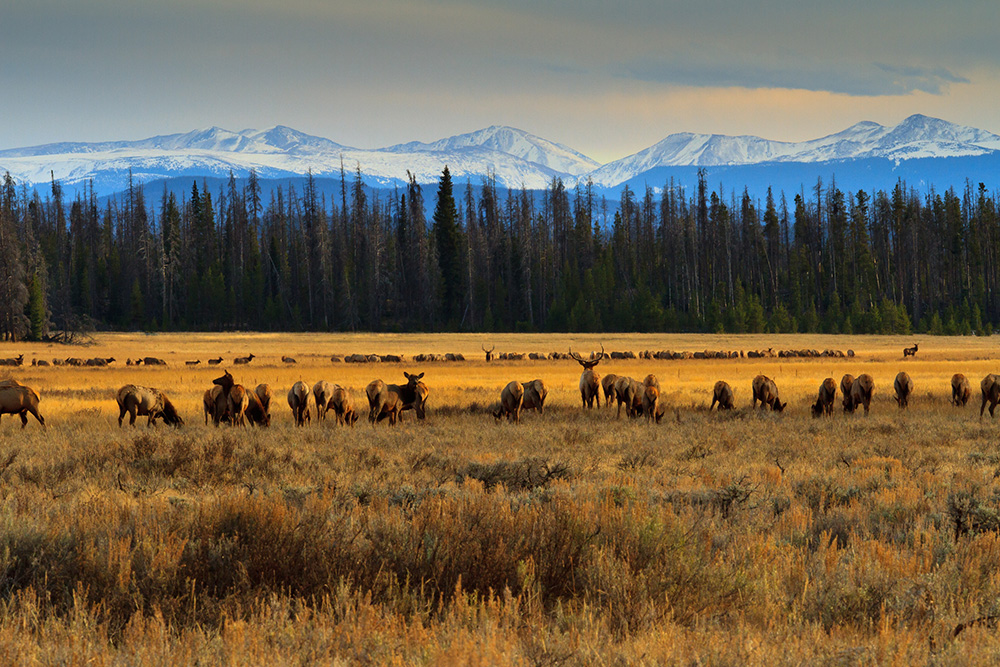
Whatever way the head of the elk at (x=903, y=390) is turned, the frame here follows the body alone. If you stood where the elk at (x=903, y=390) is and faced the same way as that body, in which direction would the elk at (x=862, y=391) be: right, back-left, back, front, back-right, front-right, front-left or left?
back-left

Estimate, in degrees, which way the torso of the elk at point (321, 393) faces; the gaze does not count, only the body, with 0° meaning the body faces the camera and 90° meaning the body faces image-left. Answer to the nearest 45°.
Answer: approximately 180°

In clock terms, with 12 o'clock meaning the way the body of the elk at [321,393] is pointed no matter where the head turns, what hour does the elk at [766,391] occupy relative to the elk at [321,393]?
the elk at [766,391] is roughly at 3 o'clock from the elk at [321,393].

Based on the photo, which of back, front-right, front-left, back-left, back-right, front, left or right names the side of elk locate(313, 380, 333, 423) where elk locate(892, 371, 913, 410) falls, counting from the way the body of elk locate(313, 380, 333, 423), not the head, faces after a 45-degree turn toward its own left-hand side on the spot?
back-right

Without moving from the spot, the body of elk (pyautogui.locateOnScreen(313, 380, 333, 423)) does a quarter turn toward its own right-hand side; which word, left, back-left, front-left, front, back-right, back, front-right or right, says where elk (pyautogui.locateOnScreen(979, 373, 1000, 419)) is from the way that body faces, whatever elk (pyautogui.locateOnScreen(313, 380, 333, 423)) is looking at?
front

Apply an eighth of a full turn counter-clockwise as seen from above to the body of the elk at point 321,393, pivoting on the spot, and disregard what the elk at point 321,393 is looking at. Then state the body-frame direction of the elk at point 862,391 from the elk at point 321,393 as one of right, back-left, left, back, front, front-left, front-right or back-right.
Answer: back-right

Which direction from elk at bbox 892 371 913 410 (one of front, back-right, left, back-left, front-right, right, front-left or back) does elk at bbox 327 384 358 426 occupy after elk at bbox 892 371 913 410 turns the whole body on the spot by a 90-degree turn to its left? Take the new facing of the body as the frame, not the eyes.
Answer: front-left

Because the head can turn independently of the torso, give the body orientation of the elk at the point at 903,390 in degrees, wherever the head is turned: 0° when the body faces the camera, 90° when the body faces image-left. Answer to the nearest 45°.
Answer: approximately 180°

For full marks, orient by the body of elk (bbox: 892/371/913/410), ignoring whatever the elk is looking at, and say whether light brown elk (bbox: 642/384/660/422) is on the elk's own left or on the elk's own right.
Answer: on the elk's own left

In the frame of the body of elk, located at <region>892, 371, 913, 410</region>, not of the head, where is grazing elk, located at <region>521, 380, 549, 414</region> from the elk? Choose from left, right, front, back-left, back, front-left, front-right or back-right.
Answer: back-left

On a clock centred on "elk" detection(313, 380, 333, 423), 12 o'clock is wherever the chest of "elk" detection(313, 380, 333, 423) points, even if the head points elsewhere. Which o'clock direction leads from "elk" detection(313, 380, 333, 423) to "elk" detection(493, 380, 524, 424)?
"elk" detection(493, 380, 524, 424) is roughly at 3 o'clock from "elk" detection(313, 380, 333, 423).

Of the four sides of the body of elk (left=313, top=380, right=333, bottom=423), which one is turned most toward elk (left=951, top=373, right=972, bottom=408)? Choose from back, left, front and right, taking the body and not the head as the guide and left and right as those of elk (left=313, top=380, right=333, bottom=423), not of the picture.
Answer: right

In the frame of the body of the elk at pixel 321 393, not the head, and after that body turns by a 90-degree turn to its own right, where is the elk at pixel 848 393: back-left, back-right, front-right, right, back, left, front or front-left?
front

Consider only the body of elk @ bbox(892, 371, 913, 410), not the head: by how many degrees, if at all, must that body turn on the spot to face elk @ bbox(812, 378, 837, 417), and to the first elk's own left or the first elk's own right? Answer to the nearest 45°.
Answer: approximately 135° to the first elk's own left
